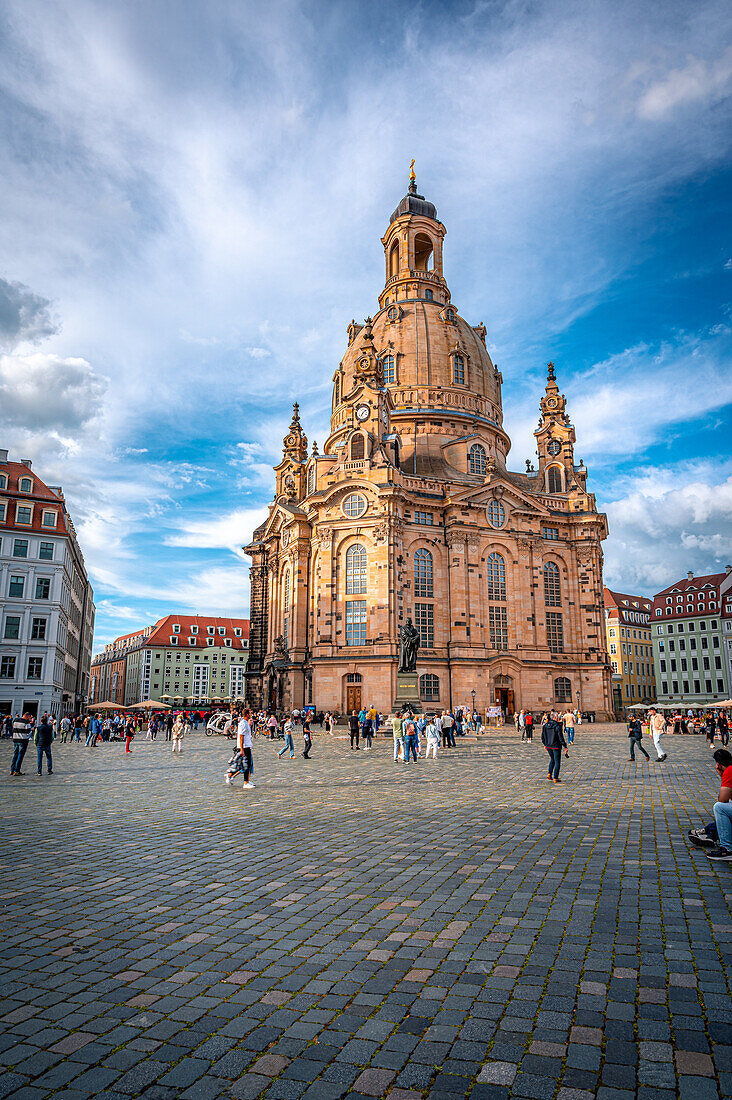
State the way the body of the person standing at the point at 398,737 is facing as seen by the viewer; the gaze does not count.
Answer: away from the camera

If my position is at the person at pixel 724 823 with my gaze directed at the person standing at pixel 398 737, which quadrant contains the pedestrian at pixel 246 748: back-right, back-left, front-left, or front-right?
front-left

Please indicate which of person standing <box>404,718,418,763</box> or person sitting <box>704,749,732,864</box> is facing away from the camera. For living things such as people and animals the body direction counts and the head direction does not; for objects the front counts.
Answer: person standing <box>404,718,418,763</box>

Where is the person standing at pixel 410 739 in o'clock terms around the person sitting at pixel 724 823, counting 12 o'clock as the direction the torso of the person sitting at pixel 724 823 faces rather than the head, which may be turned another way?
the person standing at pixel 410 739 is roughly at 2 o'clock from the person sitting at pixel 724 823.

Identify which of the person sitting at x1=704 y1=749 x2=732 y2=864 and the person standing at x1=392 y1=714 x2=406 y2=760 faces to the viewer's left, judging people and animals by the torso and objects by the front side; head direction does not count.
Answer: the person sitting at x1=704 y1=749 x2=732 y2=864

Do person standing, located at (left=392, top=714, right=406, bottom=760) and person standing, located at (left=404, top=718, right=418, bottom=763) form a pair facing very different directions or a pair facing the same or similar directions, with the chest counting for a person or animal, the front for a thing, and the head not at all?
same or similar directions

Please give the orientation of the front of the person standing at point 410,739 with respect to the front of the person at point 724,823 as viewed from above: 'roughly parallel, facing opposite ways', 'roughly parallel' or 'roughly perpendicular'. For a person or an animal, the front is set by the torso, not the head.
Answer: roughly perpendicular

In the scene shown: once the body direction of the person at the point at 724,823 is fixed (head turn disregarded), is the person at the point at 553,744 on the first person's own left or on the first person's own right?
on the first person's own right

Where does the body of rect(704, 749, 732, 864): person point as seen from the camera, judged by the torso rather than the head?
to the viewer's left

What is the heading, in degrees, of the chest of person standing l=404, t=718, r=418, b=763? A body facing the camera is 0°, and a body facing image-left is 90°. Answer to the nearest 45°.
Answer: approximately 180°

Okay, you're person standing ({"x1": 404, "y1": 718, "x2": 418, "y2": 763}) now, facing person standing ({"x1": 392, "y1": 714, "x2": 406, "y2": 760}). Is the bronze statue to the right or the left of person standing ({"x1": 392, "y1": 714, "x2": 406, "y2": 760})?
right
